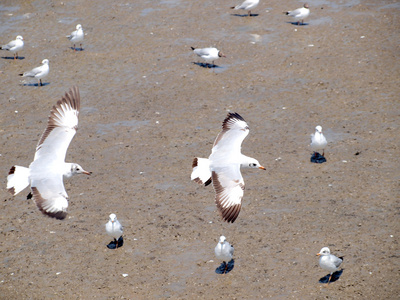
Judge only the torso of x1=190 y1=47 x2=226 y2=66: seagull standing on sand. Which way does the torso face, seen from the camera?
to the viewer's right

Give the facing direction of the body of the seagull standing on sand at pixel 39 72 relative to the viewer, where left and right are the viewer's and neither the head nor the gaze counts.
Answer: facing to the right of the viewer

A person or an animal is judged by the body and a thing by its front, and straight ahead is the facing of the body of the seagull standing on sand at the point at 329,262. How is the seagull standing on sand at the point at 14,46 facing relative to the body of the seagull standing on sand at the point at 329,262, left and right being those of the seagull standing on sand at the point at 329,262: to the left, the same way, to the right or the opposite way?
the opposite way

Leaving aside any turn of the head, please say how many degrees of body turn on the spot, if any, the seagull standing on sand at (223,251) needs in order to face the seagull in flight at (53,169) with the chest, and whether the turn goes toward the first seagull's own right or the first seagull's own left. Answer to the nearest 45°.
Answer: approximately 90° to the first seagull's own right

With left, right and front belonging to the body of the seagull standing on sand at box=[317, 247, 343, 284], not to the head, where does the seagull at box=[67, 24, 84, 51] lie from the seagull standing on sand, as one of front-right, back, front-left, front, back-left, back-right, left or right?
right

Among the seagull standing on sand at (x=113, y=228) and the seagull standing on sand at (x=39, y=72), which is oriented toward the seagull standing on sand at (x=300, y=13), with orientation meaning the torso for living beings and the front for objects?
the seagull standing on sand at (x=39, y=72)

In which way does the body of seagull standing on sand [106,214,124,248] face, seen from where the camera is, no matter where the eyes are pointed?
toward the camera

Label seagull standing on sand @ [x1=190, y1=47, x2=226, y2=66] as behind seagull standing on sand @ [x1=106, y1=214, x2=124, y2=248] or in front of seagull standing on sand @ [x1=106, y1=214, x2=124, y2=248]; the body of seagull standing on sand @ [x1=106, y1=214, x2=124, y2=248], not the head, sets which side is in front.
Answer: behind

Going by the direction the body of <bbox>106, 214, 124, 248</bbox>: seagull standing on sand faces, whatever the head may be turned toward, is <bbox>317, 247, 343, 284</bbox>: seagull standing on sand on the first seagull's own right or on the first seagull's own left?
on the first seagull's own left

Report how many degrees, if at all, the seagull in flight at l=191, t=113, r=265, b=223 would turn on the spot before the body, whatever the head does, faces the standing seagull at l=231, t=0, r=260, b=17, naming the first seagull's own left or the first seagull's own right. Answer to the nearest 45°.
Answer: approximately 90° to the first seagull's own left

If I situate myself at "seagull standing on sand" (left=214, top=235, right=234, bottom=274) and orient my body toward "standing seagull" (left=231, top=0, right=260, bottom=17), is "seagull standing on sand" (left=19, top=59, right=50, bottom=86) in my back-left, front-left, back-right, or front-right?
front-left

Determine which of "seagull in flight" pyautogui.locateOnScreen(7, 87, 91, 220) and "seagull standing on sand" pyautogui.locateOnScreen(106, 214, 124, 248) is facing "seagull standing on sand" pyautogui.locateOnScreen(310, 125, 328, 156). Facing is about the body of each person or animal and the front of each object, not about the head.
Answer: the seagull in flight

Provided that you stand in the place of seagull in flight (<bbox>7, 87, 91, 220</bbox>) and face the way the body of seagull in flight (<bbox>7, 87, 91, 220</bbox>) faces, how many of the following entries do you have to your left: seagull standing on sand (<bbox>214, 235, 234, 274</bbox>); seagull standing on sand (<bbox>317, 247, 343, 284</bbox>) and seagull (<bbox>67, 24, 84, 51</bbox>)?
1

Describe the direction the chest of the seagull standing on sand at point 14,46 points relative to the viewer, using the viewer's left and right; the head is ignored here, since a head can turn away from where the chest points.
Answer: facing to the right of the viewer

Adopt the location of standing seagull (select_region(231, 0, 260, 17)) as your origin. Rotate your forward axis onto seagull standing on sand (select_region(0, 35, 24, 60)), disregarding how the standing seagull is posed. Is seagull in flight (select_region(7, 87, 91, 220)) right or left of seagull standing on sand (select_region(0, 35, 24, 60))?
left

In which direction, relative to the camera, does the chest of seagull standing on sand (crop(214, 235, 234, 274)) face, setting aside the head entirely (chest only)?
toward the camera

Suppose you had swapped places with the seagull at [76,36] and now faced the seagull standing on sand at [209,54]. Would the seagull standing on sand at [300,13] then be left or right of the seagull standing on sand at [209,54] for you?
left

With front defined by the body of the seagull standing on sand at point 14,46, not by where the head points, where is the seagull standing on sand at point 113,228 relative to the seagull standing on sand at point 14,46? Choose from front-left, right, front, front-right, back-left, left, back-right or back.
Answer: right

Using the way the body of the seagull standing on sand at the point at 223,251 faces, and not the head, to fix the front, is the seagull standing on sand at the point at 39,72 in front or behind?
behind

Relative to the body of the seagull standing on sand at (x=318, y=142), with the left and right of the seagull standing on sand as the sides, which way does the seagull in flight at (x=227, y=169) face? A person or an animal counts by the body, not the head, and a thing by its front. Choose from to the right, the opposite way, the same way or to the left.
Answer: to the left
